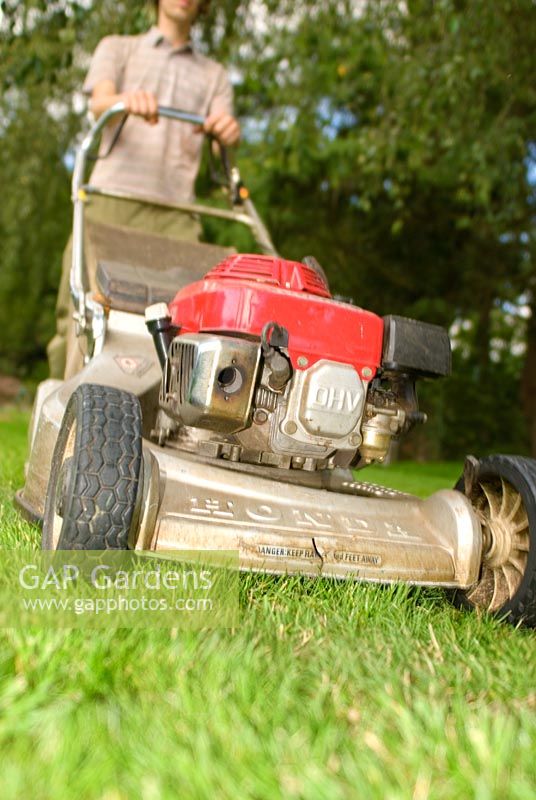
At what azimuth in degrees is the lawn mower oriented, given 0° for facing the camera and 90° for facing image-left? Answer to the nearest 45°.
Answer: approximately 315°
